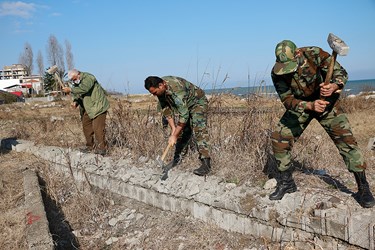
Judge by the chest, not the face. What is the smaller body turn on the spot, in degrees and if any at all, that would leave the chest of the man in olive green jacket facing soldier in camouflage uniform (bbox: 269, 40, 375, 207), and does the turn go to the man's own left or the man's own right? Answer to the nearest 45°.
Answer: approximately 90° to the man's own left

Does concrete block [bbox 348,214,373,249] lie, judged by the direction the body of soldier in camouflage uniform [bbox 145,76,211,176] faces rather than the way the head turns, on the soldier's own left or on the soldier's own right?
on the soldier's own left

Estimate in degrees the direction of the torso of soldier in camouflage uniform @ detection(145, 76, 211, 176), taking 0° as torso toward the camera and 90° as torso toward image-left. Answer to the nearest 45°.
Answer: approximately 45°

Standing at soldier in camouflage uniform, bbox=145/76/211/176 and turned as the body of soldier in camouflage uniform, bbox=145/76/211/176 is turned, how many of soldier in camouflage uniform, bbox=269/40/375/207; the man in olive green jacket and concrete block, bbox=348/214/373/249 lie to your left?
2

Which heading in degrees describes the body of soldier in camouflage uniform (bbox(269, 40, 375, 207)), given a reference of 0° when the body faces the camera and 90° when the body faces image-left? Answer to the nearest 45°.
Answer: approximately 0°

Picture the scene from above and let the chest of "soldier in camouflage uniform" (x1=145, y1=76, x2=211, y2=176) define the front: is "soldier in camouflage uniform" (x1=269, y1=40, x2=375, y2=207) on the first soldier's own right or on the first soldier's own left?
on the first soldier's own left

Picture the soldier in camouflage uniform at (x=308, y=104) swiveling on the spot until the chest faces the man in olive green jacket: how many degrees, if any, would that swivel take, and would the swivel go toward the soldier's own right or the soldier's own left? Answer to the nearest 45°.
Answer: approximately 135° to the soldier's own right
